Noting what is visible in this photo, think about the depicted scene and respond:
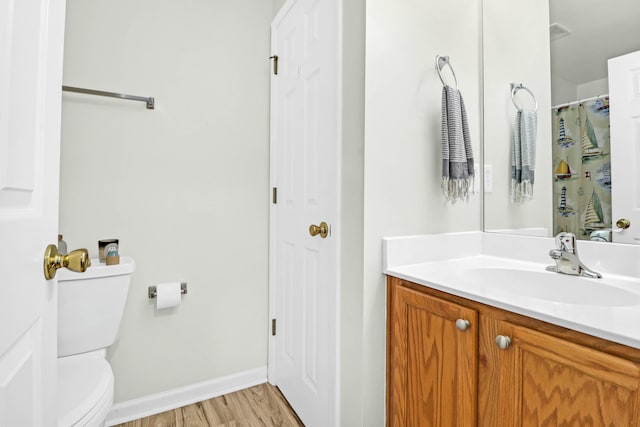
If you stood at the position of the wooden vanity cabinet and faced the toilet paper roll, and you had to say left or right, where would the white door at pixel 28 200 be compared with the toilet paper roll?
left

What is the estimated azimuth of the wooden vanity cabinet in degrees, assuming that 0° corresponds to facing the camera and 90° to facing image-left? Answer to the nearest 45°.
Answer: approximately 45°

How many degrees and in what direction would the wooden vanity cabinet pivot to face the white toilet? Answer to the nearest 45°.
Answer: approximately 45° to its right

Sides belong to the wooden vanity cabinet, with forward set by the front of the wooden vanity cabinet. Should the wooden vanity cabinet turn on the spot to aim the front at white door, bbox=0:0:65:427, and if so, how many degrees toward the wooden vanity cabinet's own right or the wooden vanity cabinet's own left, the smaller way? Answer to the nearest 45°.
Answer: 0° — it already faces it

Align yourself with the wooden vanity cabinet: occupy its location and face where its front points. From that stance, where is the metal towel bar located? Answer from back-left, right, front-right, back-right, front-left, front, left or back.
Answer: front-right
